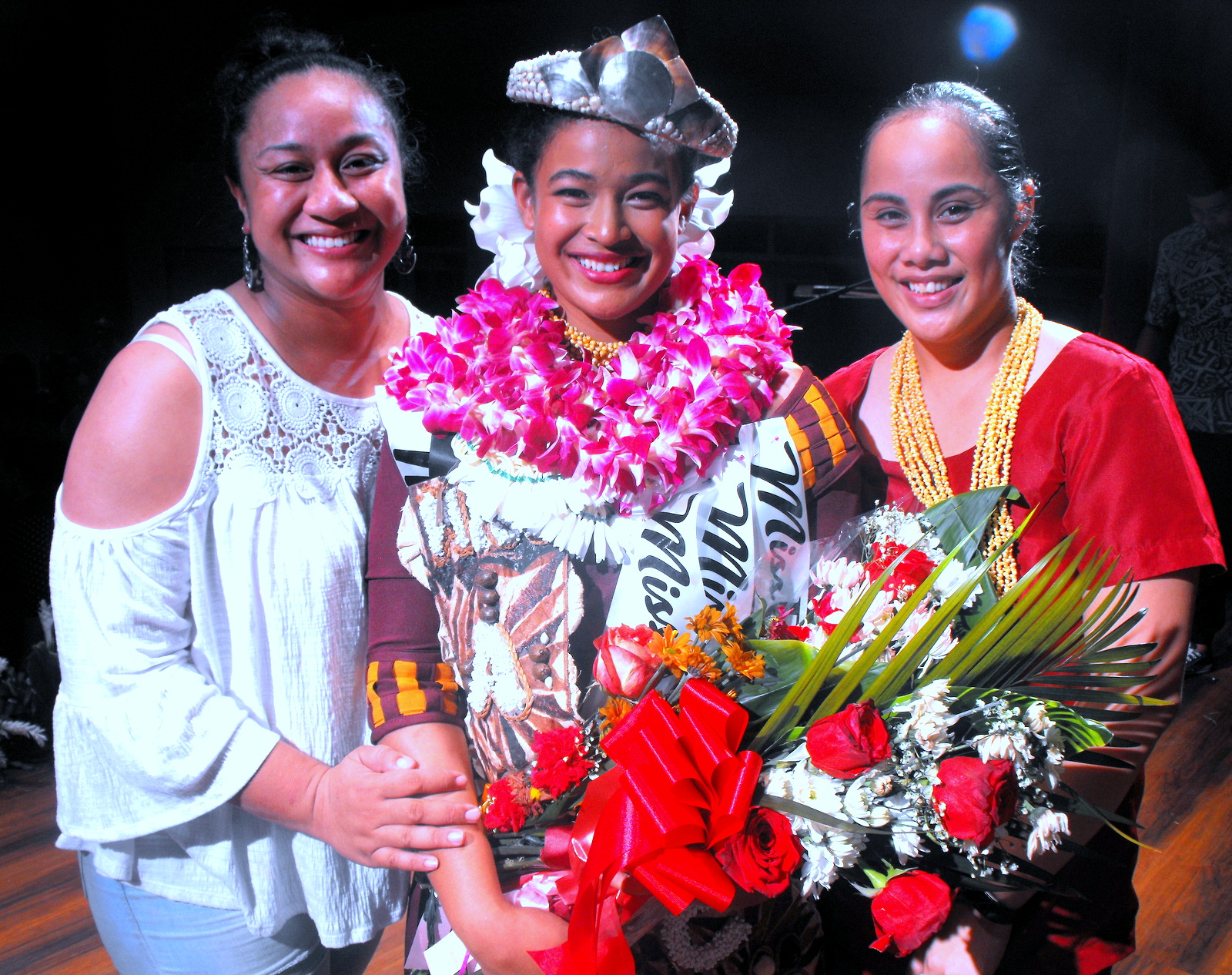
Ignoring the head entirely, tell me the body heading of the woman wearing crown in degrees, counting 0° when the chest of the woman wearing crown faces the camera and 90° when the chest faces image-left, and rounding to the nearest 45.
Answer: approximately 0°

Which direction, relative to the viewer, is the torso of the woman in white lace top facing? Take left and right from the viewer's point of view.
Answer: facing the viewer and to the right of the viewer

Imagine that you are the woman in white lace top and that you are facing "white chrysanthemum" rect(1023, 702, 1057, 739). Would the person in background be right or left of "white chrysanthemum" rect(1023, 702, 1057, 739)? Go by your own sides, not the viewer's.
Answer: left

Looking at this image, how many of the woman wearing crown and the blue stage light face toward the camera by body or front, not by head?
2
